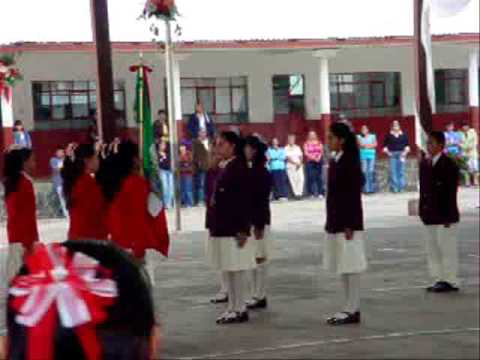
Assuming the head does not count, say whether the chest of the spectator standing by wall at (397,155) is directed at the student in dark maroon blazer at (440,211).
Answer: yes

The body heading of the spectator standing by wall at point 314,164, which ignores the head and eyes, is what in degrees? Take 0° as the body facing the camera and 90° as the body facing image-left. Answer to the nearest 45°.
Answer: approximately 0°

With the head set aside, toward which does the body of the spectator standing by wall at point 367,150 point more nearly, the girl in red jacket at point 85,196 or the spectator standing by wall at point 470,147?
the girl in red jacket

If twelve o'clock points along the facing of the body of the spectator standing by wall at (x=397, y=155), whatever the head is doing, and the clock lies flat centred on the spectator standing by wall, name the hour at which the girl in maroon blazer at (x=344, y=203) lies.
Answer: The girl in maroon blazer is roughly at 12 o'clock from the spectator standing by wall.

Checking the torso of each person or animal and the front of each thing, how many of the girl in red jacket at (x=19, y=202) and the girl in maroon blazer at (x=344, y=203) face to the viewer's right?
1

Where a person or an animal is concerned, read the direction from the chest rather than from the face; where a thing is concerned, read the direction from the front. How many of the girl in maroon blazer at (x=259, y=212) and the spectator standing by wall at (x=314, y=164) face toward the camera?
1

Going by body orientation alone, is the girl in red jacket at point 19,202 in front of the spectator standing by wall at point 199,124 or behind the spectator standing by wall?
in front

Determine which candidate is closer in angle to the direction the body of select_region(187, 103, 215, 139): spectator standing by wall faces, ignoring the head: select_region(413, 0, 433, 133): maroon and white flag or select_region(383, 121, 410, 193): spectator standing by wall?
the maroon and white flag

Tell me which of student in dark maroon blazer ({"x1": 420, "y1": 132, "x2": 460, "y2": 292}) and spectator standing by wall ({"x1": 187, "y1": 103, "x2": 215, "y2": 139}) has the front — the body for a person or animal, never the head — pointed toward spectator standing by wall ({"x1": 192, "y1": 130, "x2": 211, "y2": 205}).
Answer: spectator standing by wall ({"x1": 187, "y1": 103, "x2": 215, "y2": 139})

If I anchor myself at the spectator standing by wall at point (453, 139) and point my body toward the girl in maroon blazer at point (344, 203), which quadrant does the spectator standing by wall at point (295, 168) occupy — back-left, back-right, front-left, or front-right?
front-right

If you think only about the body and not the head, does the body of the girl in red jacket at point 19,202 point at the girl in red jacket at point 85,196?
yes

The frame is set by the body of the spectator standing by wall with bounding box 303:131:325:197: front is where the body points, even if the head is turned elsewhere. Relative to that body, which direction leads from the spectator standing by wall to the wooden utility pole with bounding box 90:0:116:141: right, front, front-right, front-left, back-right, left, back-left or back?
front

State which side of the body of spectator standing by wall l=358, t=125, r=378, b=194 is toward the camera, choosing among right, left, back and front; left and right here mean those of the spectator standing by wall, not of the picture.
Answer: front

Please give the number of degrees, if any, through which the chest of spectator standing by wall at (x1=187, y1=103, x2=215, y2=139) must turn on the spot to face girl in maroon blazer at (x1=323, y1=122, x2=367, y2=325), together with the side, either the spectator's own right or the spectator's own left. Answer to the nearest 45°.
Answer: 0° — they already face them
